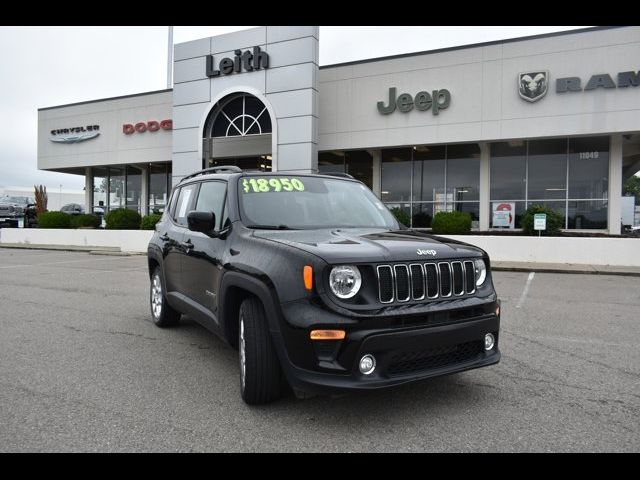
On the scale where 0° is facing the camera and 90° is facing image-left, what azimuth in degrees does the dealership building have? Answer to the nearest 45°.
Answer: approximately 45°

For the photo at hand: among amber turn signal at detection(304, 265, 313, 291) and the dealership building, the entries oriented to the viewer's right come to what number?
0

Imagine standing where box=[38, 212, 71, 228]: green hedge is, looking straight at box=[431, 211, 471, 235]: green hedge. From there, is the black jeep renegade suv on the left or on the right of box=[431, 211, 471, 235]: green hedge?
right

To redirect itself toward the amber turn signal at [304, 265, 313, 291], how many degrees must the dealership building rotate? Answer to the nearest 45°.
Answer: approximately 45° to its left

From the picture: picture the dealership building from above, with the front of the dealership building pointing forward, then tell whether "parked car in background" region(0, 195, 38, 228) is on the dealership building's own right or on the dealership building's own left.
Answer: on the dealership building's own right

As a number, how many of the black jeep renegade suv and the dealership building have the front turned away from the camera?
0

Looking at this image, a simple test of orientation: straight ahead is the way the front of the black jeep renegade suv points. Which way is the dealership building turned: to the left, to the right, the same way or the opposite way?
to the right
